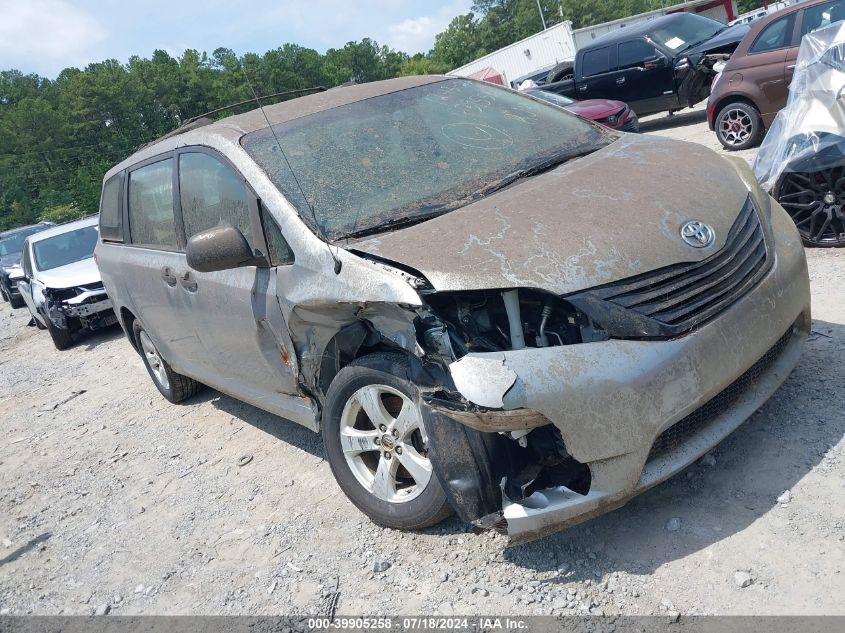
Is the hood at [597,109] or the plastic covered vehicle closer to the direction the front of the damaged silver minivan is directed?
the plastic covered vehicle

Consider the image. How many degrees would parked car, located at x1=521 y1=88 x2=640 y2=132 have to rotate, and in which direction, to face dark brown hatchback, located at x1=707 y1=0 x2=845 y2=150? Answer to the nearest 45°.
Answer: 0° — it already faces it

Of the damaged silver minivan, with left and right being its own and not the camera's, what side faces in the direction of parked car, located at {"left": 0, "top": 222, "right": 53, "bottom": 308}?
back

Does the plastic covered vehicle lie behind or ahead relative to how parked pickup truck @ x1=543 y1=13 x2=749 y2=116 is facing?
ahead

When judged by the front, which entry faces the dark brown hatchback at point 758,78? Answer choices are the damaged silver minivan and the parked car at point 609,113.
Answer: the parked car

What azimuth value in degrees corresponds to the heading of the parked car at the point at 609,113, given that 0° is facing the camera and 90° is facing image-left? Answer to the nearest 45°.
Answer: approximately 315°

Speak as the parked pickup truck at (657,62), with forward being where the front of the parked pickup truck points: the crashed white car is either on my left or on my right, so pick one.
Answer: on my right

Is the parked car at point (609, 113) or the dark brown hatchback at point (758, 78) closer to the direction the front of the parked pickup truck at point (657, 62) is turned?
the dark brown hatchback

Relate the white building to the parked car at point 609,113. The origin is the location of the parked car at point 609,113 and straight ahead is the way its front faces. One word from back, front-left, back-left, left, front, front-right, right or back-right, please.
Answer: back-left

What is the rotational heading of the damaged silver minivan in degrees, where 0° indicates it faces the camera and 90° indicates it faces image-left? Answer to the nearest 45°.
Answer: approximately 315°

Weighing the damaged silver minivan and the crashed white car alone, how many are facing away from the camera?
0
